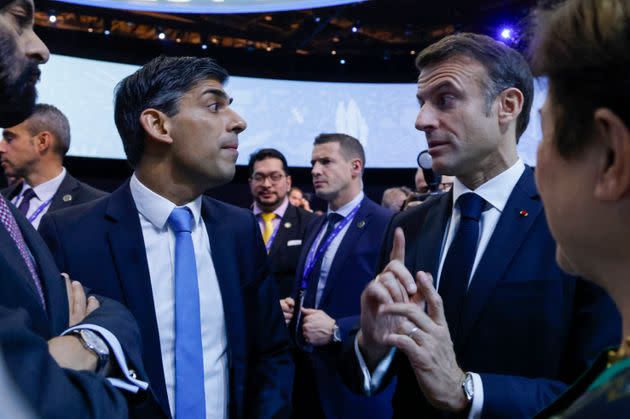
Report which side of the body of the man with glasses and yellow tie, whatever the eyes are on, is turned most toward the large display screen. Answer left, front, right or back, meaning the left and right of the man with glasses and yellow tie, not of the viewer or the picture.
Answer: back

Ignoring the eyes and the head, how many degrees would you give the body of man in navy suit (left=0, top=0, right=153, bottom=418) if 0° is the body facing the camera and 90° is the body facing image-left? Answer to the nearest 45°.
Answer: approximately 315°

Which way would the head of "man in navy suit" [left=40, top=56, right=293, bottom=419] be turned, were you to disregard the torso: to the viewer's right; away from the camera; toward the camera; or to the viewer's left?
to the viewer's right

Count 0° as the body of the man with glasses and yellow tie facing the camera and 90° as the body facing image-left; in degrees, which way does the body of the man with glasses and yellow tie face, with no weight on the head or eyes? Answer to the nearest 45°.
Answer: approximately 0°

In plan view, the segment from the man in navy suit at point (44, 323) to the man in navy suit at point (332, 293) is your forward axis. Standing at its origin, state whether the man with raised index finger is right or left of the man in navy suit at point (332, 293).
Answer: right

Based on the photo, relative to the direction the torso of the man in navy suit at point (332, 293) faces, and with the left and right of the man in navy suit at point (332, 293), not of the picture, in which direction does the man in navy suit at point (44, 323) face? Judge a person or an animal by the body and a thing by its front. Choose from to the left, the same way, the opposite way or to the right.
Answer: to the left

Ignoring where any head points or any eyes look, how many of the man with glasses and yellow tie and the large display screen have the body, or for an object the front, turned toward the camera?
2

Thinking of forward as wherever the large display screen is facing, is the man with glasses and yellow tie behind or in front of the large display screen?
in front

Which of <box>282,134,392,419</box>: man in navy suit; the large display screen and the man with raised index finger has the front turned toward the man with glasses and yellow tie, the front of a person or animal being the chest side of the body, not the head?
the large display screen

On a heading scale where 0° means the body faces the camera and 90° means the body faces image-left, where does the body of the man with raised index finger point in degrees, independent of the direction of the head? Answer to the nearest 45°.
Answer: approximately 45°

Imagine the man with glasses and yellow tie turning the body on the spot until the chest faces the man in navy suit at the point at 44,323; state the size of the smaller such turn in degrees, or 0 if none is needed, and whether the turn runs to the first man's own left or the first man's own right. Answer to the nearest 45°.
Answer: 0° — they already face them

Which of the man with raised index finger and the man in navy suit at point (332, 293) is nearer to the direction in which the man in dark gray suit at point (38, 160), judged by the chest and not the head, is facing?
the man with raised index finger

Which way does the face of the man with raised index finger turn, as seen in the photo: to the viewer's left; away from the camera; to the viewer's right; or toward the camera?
to the viewer's left
